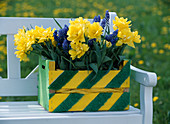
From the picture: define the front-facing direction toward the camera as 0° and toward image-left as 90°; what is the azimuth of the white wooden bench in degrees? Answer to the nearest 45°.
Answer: approximately 0°
